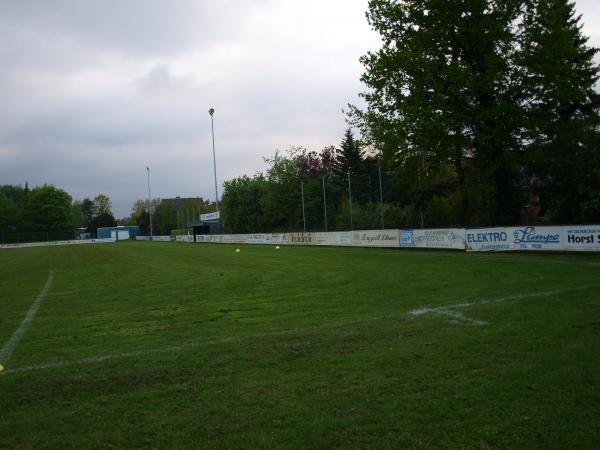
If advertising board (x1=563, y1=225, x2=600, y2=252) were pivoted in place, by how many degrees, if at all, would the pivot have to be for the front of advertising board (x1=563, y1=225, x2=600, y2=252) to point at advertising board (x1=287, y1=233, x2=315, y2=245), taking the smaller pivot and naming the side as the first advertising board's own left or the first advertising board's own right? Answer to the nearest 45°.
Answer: approximately 90° to the first advertising board's own right

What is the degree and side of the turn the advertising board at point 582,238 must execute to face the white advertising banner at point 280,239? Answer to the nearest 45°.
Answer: approximately 90° to its right

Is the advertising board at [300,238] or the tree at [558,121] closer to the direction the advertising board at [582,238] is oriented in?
the advertising board

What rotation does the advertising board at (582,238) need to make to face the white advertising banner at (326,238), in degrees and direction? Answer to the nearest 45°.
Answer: approximately 90° to its right

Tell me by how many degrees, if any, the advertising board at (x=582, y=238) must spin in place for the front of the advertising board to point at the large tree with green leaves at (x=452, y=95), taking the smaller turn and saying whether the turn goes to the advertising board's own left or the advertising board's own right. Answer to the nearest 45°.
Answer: approximately 90° to the advertising board's own right

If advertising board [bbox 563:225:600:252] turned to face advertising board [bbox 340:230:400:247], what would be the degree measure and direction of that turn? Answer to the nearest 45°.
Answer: approximately 90° to its right

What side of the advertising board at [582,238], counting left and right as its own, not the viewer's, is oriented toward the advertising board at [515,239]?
right

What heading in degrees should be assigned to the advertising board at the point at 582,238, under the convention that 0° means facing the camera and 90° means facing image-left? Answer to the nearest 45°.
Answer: approximately 45°
